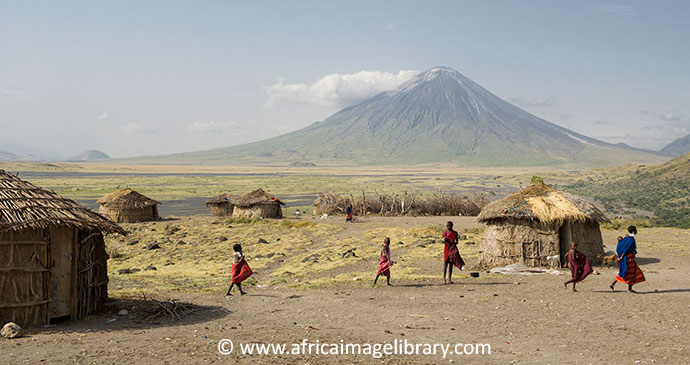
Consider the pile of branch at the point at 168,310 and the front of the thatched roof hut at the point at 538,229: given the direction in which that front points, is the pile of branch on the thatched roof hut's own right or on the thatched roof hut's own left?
on the thatched roof hut's own right

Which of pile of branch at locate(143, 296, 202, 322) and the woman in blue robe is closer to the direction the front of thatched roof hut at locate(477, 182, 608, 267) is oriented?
the woman in blue robe

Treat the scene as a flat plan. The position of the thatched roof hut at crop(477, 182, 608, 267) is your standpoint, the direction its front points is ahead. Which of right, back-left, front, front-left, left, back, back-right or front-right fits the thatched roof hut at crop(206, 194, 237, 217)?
back

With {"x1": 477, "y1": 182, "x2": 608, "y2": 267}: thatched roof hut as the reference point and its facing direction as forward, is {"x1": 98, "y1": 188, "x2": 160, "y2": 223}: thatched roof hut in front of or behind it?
behind

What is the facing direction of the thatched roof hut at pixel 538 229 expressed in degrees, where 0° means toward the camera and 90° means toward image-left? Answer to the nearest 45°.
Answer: approximately 315°

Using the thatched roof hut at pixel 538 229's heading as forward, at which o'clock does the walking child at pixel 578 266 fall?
The walking child is roughly at 1 o'clock from the thatched roof hut.

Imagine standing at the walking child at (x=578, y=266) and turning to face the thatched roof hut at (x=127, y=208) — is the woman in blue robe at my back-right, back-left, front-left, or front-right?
back-right

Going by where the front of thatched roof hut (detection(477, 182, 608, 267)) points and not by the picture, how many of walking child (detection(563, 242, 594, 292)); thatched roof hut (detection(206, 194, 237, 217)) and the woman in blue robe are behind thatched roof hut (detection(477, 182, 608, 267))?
1

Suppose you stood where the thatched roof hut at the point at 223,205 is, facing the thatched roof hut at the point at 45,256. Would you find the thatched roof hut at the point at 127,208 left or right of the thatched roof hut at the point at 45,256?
right

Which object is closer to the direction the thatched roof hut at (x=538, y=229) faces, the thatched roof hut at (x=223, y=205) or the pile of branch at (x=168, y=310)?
the pile of branch

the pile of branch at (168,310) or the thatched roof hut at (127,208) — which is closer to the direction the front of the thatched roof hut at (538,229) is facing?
the pile of branch

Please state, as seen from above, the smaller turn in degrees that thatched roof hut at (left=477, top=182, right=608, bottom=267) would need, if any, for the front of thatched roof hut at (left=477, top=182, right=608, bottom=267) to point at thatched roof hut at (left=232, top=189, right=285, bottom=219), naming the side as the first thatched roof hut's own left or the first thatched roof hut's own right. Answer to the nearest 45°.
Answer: approximately 180°

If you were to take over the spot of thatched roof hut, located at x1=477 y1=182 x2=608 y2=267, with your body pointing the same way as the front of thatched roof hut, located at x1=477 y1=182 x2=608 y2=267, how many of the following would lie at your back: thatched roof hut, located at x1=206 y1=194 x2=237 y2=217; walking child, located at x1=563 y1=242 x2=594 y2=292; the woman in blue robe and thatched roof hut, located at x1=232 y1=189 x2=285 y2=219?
2

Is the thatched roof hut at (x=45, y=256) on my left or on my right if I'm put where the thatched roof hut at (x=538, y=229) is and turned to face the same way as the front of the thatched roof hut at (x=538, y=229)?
on my right
